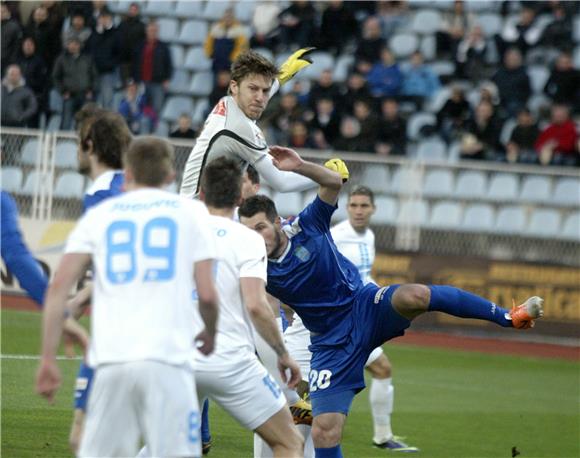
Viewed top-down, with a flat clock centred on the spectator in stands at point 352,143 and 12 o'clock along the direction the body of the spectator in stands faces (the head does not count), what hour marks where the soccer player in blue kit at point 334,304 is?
The soccer player in blue kit is roughly at 12 o'clock from the spectator in stands.

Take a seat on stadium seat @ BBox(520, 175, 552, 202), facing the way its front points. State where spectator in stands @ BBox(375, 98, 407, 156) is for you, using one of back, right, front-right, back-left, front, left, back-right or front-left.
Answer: right

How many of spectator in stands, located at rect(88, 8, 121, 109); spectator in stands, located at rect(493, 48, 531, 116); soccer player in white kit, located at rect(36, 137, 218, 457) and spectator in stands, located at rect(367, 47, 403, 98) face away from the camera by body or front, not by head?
1

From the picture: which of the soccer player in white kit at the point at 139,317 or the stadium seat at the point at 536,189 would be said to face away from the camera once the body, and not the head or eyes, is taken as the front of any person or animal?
the soccer player in white kit

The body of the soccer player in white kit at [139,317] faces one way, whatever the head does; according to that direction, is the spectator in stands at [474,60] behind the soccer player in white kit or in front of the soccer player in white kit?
in front

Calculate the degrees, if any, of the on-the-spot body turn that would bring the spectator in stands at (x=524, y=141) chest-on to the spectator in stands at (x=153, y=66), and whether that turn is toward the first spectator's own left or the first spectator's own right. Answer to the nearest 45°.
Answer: approximately 90° to the first spectator's own right

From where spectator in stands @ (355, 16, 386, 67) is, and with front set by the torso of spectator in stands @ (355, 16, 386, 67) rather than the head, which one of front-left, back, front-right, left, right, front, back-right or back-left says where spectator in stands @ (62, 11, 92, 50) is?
right

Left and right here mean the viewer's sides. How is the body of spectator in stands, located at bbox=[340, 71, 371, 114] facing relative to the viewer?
facing the viewer

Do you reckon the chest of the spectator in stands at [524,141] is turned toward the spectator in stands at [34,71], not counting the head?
no

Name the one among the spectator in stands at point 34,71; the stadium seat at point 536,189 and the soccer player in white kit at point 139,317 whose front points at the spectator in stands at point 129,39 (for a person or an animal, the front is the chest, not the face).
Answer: the soccer player in white kit

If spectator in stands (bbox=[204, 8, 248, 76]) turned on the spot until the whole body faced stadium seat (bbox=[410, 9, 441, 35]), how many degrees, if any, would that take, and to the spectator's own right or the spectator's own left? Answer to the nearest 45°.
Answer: approximately 90° to the spectator's own left

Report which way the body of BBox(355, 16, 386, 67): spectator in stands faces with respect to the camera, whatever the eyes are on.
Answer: toward the camera

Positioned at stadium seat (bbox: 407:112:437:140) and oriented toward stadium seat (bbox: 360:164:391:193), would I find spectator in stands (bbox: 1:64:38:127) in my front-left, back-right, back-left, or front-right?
front-right

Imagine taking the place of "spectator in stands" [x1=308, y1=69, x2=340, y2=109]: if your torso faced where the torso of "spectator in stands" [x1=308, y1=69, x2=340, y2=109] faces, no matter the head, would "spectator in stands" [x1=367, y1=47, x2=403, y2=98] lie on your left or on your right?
on your left

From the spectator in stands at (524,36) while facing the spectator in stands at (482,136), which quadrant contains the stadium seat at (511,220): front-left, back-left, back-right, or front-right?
front-left

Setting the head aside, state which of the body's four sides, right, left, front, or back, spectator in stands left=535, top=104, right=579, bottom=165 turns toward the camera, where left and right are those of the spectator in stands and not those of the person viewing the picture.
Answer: front

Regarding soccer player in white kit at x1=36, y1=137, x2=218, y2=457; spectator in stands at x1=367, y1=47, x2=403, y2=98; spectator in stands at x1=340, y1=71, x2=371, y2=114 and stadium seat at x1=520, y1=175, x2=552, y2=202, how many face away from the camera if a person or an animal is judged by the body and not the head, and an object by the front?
1

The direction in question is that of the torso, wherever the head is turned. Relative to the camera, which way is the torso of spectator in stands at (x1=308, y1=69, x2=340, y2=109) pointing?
toward the camera

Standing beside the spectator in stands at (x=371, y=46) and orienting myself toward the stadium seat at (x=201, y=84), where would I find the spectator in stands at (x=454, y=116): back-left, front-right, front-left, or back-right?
back-left

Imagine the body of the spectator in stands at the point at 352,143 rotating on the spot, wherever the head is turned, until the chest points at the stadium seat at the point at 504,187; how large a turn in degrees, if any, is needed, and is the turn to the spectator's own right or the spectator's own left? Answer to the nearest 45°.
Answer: approximately 90° to the spectator's own left

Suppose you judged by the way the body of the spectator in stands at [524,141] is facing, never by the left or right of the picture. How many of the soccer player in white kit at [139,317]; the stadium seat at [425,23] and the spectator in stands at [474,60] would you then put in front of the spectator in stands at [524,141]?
1

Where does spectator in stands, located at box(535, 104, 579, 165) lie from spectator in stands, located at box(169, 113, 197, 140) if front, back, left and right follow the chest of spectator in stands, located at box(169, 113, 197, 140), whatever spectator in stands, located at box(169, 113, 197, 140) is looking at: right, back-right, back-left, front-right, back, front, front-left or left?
left
